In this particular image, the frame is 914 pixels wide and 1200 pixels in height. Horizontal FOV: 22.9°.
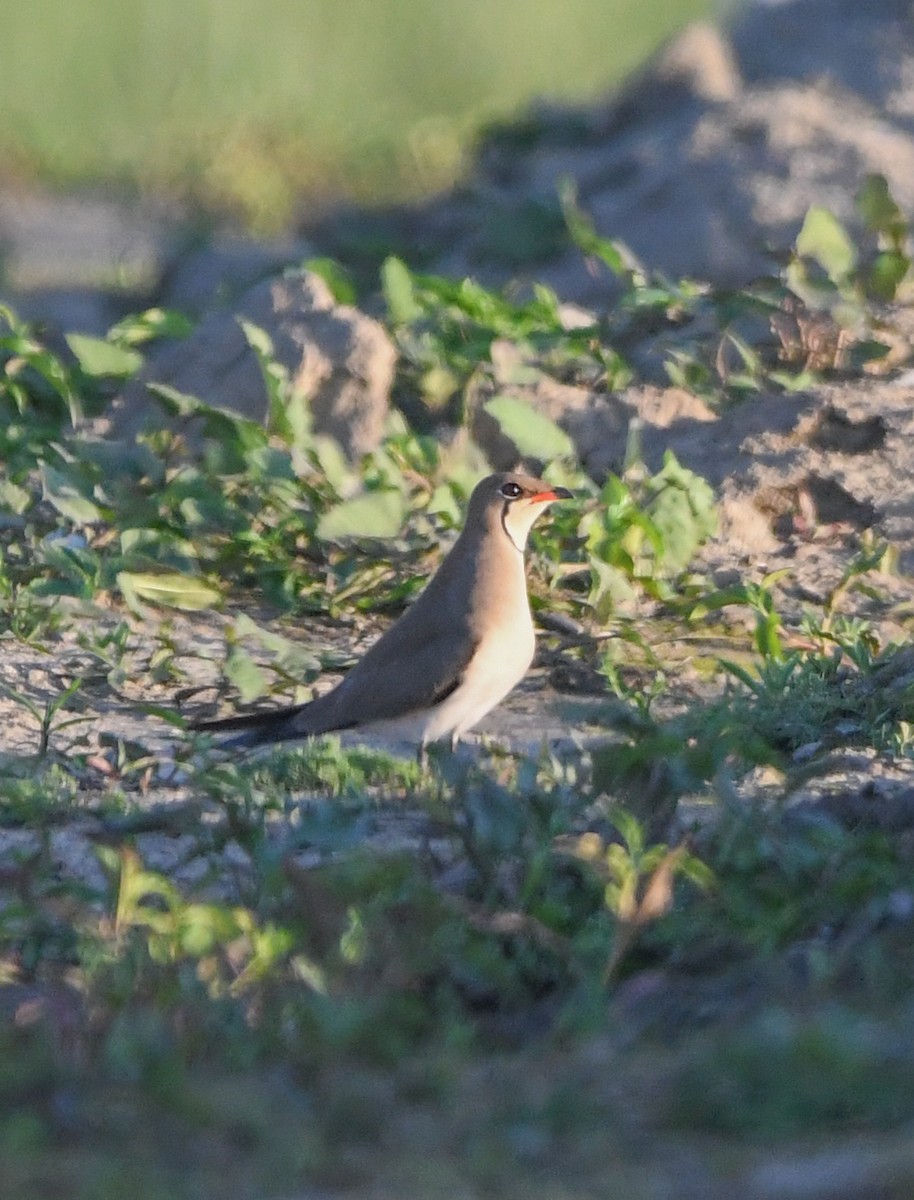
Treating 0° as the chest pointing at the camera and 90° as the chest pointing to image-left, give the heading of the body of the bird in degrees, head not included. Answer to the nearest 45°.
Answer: approximately 270°
